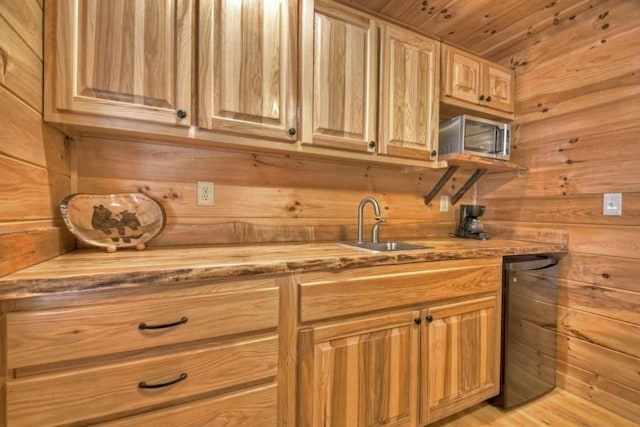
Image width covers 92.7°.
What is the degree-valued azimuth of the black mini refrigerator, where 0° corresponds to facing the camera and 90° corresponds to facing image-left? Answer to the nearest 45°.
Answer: approximately 315°

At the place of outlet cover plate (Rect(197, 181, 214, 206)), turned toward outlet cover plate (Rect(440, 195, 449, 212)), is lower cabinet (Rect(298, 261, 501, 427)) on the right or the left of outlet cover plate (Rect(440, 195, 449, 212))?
right

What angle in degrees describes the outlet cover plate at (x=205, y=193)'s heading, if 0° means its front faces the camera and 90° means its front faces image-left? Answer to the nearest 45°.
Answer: approximately 0°

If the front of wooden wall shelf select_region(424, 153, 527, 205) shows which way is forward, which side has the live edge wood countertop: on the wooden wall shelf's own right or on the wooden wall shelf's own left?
on the wooden wall shelf's own right

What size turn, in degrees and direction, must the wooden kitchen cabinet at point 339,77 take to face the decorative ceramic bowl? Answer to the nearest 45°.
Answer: approximately 135° to its right

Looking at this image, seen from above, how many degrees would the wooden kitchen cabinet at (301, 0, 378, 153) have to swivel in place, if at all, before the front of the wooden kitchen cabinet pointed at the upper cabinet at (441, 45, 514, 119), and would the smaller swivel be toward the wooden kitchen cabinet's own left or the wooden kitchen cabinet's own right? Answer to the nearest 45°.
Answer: approximately 90° to the wooden kitchen cabinet's own left

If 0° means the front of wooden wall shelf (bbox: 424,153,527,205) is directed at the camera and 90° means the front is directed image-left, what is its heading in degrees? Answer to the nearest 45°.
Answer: approximately 315°

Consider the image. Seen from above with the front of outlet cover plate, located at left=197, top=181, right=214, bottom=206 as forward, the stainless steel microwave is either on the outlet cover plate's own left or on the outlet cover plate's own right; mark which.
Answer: on the outlet cover plate's own left

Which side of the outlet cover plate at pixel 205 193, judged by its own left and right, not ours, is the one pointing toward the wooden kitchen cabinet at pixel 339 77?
left
